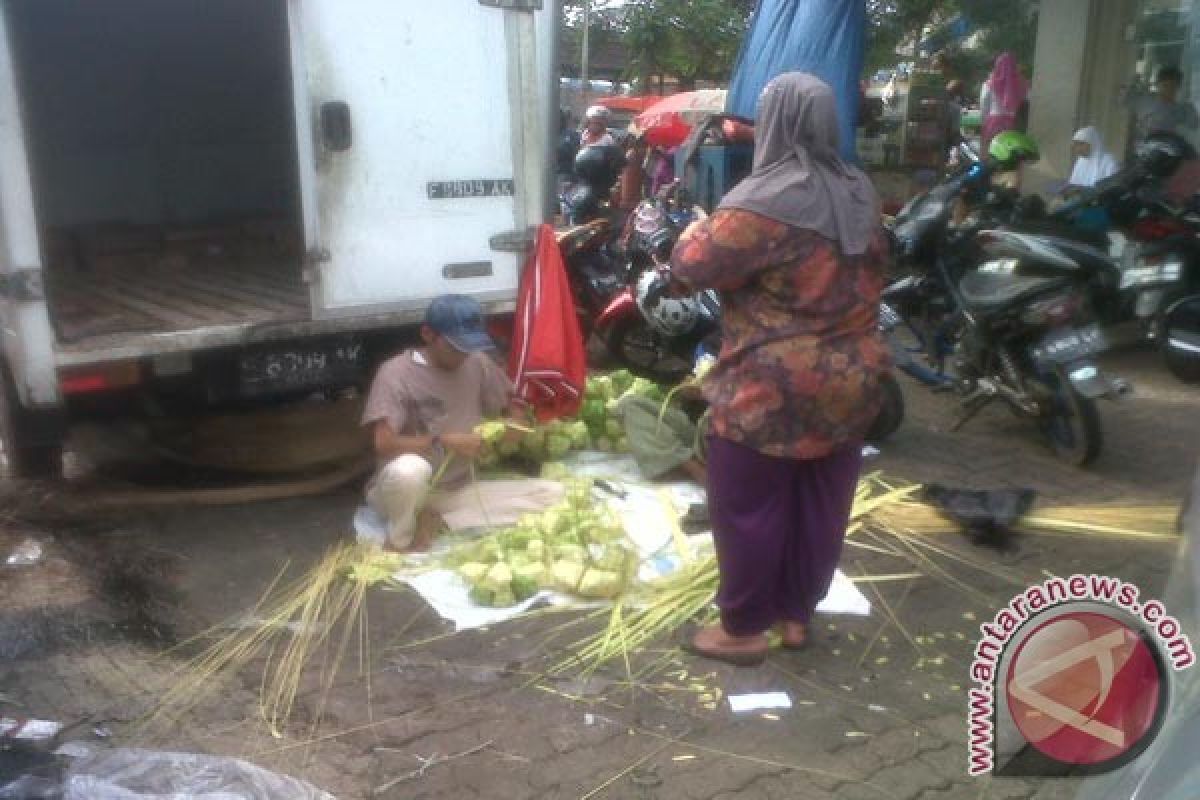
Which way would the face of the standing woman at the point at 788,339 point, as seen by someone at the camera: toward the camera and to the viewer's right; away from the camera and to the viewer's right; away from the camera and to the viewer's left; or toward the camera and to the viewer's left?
away from the camera and to the viewer's left

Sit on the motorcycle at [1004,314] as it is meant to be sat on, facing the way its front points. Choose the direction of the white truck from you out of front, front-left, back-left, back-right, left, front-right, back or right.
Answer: left

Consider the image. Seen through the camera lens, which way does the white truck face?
facing away from the viewer

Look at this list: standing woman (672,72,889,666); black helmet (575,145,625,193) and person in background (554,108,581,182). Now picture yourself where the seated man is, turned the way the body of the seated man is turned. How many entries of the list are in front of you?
1

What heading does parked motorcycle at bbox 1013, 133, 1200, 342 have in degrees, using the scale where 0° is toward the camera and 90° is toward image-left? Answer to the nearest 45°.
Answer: approximately 135°

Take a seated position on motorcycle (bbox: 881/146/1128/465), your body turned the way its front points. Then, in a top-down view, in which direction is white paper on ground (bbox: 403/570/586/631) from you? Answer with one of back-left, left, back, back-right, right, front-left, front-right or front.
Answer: left

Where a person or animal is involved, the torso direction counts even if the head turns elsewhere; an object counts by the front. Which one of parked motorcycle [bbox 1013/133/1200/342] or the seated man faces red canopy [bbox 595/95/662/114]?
the parked motorcycle

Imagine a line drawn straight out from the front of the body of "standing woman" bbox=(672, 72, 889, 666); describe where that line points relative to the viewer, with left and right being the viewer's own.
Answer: facing away from the viewer and to the left of the viewer

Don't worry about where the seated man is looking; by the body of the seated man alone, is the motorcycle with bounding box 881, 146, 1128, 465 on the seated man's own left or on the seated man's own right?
on the seated man's own left

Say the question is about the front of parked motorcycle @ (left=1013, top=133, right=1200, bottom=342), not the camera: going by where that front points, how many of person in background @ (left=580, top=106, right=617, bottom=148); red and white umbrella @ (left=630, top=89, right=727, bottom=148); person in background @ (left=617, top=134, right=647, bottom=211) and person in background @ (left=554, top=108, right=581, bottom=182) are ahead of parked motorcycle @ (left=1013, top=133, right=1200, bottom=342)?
4

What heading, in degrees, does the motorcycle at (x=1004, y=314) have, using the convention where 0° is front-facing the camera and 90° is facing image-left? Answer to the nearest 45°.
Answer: approximately 135°

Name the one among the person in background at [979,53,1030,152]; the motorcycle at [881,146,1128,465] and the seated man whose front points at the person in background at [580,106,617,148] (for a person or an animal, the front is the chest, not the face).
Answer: the motorcycle

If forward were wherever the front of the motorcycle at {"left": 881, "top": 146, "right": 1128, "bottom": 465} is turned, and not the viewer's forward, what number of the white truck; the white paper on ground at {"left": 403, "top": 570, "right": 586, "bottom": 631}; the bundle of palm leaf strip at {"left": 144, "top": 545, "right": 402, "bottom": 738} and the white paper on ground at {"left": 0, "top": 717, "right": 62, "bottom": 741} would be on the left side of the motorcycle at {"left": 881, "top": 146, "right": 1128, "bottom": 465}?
4

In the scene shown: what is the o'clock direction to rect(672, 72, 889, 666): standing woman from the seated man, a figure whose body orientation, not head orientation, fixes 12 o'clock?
The standing woman is roughly at 12 o'clock from the seated man.
